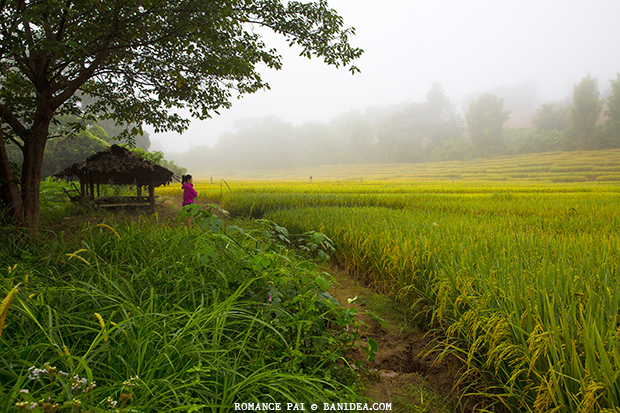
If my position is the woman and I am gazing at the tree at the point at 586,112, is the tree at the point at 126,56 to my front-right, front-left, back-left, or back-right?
back-right

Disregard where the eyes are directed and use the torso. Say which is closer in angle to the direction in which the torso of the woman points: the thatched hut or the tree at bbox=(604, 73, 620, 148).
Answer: the tree

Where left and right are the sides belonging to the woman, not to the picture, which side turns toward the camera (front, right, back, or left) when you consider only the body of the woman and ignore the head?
right
